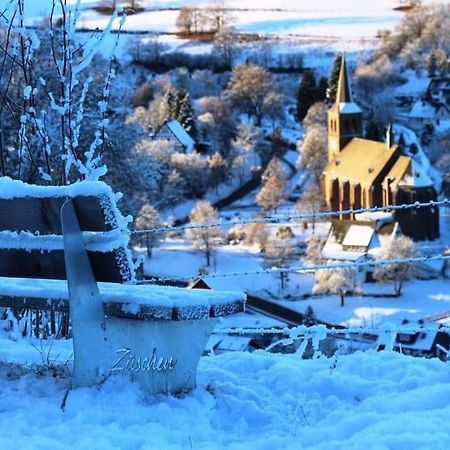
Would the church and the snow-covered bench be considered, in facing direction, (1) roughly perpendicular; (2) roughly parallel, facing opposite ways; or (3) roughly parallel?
roughly perpendicular

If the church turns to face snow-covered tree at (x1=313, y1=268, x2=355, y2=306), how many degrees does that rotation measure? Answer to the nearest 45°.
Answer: approximately 135° to its left

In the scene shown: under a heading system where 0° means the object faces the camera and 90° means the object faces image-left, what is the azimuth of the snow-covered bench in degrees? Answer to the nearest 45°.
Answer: approximately 225°

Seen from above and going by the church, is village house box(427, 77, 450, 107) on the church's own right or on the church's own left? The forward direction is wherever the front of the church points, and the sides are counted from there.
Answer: on the church's own right

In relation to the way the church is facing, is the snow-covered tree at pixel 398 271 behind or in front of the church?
behind

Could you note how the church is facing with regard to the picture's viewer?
facing away from the viewer and to the left of the viewer

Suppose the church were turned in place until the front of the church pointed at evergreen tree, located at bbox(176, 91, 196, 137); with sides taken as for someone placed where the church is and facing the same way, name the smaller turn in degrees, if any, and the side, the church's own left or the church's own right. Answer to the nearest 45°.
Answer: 0° — it already faces it

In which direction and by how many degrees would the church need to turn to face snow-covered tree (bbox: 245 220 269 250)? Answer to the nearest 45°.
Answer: approximately 90° to its left

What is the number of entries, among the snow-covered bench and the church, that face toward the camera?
0

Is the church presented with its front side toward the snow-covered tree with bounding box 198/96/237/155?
yes
